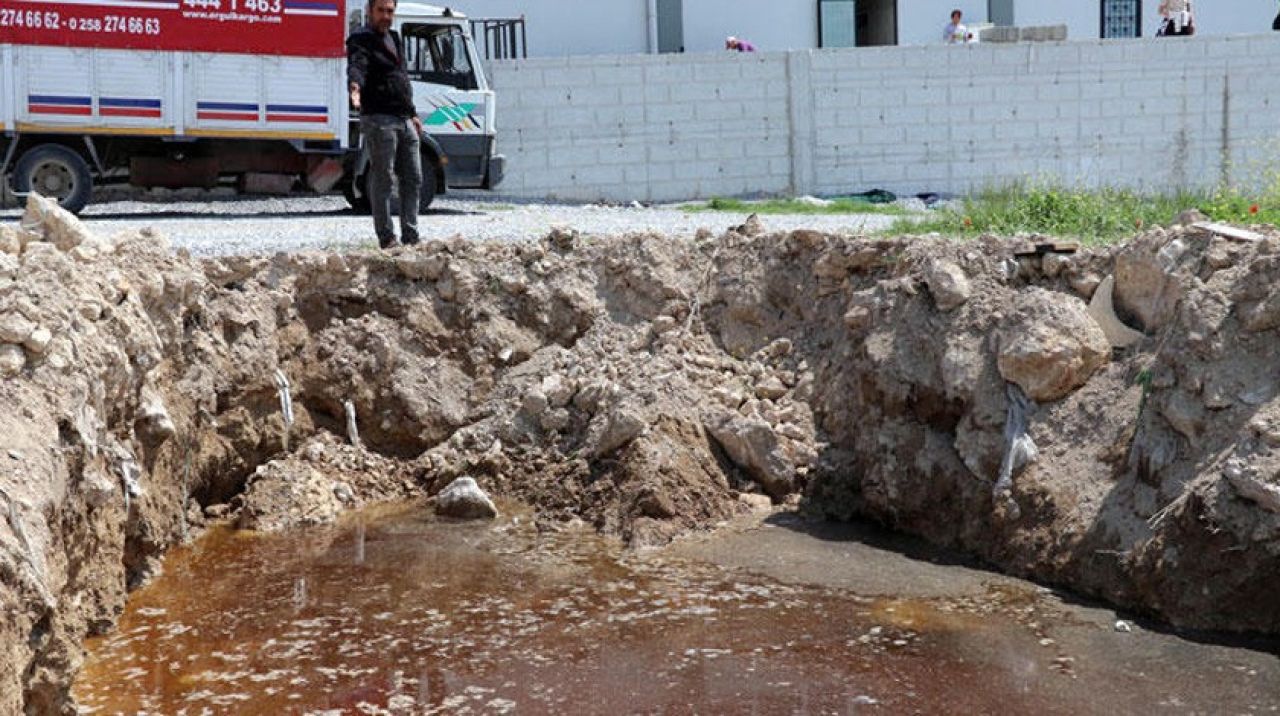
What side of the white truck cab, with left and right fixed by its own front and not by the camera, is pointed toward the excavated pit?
right

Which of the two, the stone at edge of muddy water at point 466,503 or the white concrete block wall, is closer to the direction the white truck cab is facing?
the white concrete block wall

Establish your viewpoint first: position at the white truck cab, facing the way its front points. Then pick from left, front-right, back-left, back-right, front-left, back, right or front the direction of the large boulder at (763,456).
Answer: right

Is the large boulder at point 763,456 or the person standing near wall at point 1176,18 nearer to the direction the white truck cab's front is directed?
the person standing near wall

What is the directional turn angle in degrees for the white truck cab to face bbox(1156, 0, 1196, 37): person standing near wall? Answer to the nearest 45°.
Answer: approximately 45° to its left

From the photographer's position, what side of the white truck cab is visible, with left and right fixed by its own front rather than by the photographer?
right

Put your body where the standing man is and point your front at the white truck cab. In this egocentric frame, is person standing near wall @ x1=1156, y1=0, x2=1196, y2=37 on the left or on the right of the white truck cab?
right

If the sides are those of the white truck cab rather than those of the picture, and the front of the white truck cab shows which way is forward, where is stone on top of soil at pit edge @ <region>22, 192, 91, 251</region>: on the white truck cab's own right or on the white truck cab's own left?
on the white truck cab's own right

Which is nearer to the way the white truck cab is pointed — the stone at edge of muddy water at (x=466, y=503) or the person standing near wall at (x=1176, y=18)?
the person standing near wall

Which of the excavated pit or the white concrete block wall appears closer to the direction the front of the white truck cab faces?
the white concrete block wall

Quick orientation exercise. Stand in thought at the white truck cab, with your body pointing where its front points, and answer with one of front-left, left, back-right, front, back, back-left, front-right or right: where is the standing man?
right

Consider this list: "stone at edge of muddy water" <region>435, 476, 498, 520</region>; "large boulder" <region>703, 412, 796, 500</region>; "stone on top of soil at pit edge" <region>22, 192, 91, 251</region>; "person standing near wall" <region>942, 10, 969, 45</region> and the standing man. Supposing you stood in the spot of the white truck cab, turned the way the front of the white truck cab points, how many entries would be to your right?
4

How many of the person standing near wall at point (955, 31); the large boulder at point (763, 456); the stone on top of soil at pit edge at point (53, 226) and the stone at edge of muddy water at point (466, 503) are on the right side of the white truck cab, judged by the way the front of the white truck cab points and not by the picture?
3

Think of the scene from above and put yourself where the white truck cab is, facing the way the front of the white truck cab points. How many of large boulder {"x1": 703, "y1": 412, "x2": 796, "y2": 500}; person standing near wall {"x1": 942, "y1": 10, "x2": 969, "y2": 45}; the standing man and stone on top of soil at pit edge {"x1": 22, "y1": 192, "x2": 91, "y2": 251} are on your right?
3

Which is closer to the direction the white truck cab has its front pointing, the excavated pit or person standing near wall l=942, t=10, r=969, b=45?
the person standing near wall

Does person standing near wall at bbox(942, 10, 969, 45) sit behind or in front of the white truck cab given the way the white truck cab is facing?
in front
